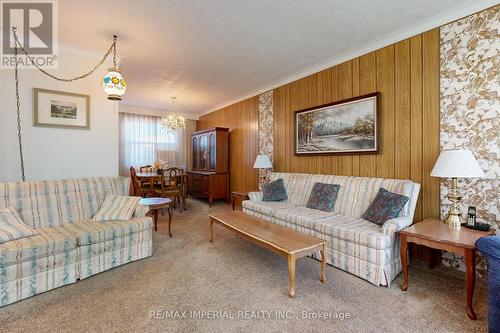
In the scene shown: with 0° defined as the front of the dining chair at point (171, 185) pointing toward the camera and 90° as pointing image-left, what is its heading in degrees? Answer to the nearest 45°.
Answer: approximately 135°

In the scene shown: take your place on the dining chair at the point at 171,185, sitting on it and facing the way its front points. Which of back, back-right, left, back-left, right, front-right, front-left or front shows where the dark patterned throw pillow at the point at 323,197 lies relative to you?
back

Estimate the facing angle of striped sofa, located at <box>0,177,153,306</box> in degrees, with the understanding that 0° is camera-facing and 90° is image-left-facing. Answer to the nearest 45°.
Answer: approximately 315°

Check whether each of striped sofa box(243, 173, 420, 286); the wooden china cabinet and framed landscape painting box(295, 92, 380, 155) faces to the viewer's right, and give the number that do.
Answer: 0

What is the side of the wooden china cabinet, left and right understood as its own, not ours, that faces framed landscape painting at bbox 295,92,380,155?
left

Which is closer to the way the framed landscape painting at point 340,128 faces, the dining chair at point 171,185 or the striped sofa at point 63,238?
the striped sofa

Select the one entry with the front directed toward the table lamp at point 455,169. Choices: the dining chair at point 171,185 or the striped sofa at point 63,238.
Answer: the striped sofa

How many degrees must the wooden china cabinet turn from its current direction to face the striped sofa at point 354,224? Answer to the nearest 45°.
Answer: approximately 45° to its left

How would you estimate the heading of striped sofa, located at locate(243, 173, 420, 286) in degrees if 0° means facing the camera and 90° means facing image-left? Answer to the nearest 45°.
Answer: approximately 45°

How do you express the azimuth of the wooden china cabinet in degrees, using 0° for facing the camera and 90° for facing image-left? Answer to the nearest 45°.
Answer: approximately 45°

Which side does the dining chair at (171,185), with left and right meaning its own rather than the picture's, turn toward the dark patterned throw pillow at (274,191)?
back

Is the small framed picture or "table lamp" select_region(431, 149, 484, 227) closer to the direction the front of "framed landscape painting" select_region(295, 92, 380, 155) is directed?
the small framed picture

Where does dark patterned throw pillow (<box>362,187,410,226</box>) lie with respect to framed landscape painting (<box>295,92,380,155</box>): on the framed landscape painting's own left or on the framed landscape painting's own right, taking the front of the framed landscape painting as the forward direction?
on the framed landscape painting's own left

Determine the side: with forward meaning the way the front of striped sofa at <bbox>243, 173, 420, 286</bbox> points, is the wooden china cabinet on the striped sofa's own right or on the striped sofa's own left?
on the striped sofa's own right

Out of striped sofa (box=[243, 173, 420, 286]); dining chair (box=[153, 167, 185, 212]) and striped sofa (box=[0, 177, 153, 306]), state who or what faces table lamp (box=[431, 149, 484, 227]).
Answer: striped sofa (box=[0, 177, 153, 306])
